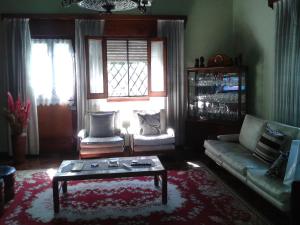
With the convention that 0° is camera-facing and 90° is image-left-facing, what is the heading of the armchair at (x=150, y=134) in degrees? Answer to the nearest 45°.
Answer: approximately 0°

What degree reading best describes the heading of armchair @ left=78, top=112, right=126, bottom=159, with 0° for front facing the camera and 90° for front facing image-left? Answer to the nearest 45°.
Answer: approximately 0°

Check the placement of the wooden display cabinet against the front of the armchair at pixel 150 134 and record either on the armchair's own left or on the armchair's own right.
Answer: on the armchair's own left

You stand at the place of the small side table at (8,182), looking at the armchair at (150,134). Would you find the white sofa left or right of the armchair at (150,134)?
right

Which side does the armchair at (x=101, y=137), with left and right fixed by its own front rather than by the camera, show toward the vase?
right

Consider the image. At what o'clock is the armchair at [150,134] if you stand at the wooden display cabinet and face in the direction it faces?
The armchair is roughly at 2 o'clock from the wooden display cabinet.

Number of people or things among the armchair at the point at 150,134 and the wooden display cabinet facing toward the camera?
2

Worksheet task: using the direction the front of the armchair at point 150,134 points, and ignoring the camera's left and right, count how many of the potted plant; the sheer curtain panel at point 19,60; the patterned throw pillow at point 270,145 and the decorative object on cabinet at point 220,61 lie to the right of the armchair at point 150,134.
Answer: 2
